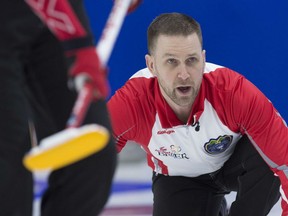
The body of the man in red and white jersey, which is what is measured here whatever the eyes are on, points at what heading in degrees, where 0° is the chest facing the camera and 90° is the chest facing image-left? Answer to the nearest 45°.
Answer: approximately 0°
